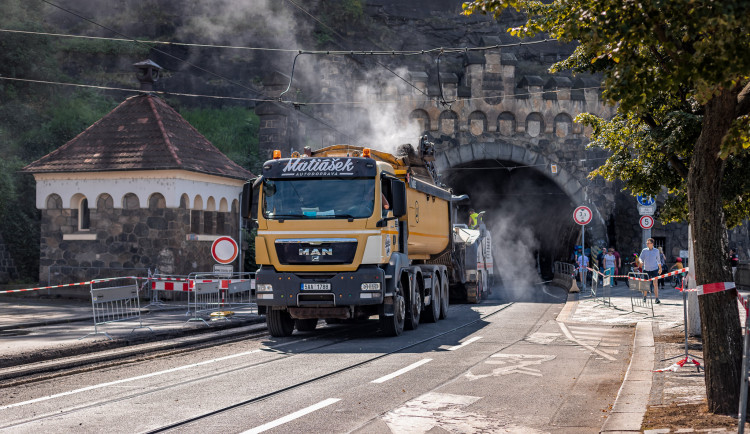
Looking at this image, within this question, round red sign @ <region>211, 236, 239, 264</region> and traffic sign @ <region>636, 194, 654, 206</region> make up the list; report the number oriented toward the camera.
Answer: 2

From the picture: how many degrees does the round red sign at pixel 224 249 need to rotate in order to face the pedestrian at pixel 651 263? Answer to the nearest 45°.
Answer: approximately 90° to its left

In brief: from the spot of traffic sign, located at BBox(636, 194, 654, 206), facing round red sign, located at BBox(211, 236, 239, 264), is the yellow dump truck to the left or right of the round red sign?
left

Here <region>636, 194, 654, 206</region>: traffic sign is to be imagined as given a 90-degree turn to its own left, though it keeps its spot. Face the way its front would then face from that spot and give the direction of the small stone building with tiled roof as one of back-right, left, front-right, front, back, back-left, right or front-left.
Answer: back

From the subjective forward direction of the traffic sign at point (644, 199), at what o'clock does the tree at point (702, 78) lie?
The tree is roughly at 12 o'clock from the traffic sign.

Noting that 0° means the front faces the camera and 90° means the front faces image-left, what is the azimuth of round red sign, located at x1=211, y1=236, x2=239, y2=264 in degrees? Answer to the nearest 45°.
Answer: approximately 0°
